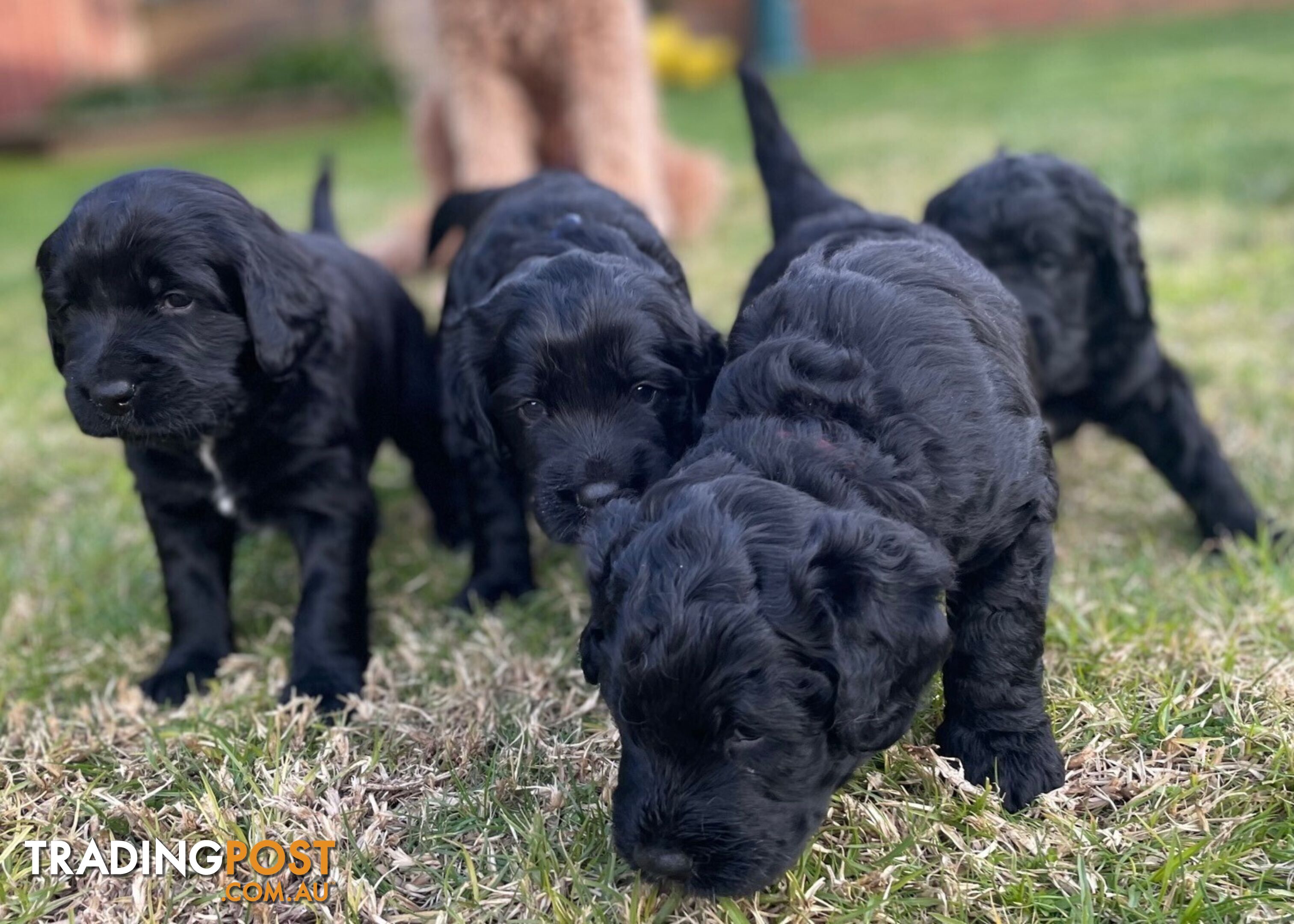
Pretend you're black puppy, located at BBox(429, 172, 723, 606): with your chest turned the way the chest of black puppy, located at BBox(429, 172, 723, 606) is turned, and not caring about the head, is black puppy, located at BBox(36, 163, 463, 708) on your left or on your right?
on your right

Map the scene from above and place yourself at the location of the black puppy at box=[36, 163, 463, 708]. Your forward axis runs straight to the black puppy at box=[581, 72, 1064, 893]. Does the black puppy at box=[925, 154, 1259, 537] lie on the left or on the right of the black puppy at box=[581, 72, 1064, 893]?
left

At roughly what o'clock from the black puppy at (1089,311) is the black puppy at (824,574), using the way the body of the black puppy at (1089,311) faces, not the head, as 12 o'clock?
the black puppy at (824,574) is roughly at 11 o'clock from the black puppy at (1089,311).

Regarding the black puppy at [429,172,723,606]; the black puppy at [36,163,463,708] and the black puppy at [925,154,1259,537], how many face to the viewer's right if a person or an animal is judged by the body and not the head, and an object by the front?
0

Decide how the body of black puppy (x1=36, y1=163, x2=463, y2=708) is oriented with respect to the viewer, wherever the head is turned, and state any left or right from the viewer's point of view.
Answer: facing the viewer and to the left of the viewer

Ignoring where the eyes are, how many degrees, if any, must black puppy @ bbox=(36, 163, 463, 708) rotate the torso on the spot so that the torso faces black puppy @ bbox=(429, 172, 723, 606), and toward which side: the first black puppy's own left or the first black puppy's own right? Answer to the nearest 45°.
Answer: approximately 90° to the first black puppy's own left

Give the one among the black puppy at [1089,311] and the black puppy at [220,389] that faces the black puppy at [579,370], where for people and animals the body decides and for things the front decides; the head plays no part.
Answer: the black puppy at [1089,311]

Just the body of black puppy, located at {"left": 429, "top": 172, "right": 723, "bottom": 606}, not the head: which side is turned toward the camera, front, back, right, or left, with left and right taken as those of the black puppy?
front

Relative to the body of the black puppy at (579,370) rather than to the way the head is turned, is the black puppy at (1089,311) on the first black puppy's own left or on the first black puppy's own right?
on the first black puppy's own left

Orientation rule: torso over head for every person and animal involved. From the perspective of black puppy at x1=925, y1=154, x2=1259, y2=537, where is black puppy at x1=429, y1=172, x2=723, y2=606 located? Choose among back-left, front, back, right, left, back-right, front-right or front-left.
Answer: front

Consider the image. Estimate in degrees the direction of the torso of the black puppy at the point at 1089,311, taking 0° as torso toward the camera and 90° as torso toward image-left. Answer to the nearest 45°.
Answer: approximately 45°

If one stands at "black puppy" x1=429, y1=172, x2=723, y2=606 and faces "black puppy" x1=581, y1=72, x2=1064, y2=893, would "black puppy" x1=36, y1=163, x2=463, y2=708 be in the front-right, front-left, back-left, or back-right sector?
back-right

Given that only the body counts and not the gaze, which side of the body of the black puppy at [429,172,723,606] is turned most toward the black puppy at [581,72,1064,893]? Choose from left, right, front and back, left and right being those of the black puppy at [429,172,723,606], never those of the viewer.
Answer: front
